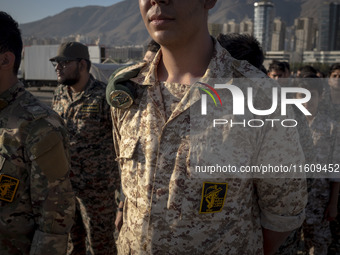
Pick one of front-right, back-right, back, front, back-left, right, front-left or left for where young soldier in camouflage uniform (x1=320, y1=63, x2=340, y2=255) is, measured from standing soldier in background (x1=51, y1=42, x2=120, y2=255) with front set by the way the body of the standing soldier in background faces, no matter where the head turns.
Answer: back-left

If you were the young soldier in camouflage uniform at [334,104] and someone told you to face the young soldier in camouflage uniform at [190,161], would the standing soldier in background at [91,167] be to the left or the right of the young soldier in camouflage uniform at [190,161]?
right

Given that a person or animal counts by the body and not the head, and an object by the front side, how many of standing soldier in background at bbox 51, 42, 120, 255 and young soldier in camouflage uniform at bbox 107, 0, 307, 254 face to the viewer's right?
0

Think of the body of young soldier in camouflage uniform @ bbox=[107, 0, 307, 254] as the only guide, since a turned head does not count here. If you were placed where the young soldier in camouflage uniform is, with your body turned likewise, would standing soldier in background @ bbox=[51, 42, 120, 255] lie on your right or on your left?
on your right
